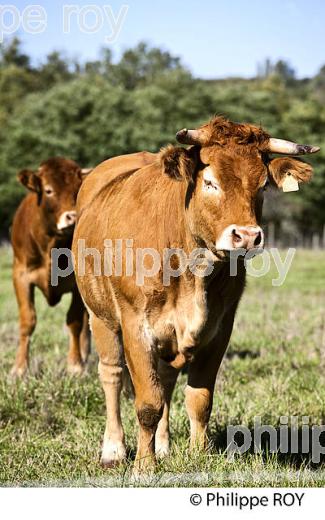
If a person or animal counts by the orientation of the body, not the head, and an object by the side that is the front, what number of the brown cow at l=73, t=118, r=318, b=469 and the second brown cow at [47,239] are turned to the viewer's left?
0

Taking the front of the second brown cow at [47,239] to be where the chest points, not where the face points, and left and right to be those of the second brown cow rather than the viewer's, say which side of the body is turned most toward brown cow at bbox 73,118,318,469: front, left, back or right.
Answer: front

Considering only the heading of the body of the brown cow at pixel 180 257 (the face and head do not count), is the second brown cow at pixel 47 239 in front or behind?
behind

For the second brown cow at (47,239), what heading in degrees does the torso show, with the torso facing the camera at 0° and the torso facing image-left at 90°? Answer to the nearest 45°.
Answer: approximately 0°

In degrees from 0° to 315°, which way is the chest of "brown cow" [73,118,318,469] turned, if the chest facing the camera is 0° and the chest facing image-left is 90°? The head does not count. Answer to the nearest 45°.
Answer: approximately 315°
